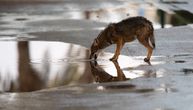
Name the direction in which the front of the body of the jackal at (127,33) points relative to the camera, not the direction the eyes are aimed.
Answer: to the viewer's left
